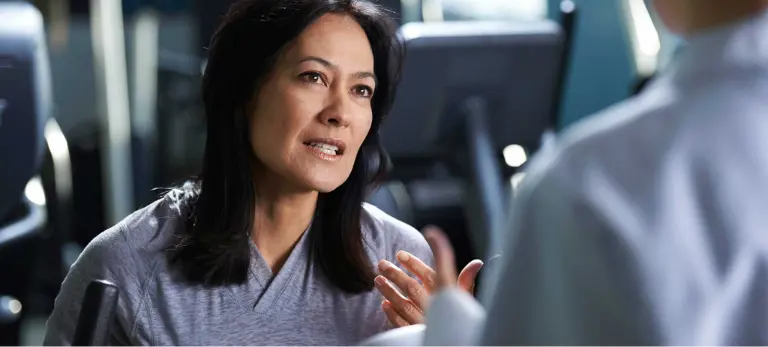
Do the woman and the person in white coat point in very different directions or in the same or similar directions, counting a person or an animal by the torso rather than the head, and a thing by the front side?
very different directions

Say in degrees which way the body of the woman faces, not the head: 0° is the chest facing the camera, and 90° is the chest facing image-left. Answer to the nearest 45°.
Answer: approximately 315°

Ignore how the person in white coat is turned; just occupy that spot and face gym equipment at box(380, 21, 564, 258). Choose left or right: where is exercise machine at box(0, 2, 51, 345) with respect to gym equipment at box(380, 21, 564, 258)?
left

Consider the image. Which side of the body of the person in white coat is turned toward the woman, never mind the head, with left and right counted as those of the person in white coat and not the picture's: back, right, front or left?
front

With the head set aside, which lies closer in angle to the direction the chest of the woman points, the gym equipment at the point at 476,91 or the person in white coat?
the person in white coat

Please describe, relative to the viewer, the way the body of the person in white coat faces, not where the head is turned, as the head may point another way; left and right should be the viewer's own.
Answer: facing away from the viewer and to the left of the viewer

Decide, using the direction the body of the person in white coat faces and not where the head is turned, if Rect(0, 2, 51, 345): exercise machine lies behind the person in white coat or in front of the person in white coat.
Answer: in front

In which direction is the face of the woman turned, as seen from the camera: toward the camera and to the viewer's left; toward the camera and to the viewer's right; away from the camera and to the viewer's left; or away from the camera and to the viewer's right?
toward the camera and to the viewer's right

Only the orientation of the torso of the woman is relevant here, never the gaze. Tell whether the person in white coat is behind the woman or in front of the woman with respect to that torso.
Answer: in front
